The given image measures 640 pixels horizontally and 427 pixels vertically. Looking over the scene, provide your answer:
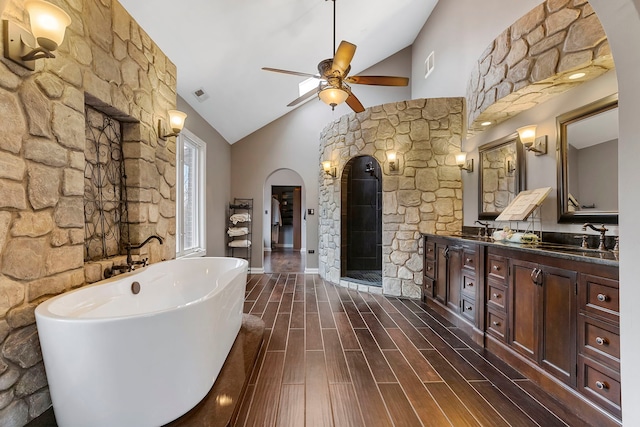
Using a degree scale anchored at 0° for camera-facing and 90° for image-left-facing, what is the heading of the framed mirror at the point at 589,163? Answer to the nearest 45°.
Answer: approximately 45°

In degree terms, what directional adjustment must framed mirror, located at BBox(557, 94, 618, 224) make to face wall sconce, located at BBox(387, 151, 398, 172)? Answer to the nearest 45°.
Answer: approximately 45° to its right

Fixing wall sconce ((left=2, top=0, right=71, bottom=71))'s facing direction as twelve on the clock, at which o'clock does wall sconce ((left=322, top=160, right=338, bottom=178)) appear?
wall sconce ((left=322, top=160, right=338, bottom=178)) is roughly at 10 o'clock from wall sconce ((left=2, top=0, right=71, bottom=71)).

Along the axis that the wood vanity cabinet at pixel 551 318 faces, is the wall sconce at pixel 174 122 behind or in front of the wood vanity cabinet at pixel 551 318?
in front

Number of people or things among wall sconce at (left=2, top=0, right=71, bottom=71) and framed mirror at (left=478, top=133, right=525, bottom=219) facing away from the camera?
0

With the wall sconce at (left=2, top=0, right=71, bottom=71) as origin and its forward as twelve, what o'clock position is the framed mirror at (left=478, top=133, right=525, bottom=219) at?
The framed mirror is roughly at 11 o'clock from the wall sconce.

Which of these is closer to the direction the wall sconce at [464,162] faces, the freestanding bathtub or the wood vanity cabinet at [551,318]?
the freestanding bathtub

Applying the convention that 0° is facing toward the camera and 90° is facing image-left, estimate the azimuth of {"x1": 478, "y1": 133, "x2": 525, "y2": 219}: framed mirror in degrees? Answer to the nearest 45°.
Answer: approximately 45°
